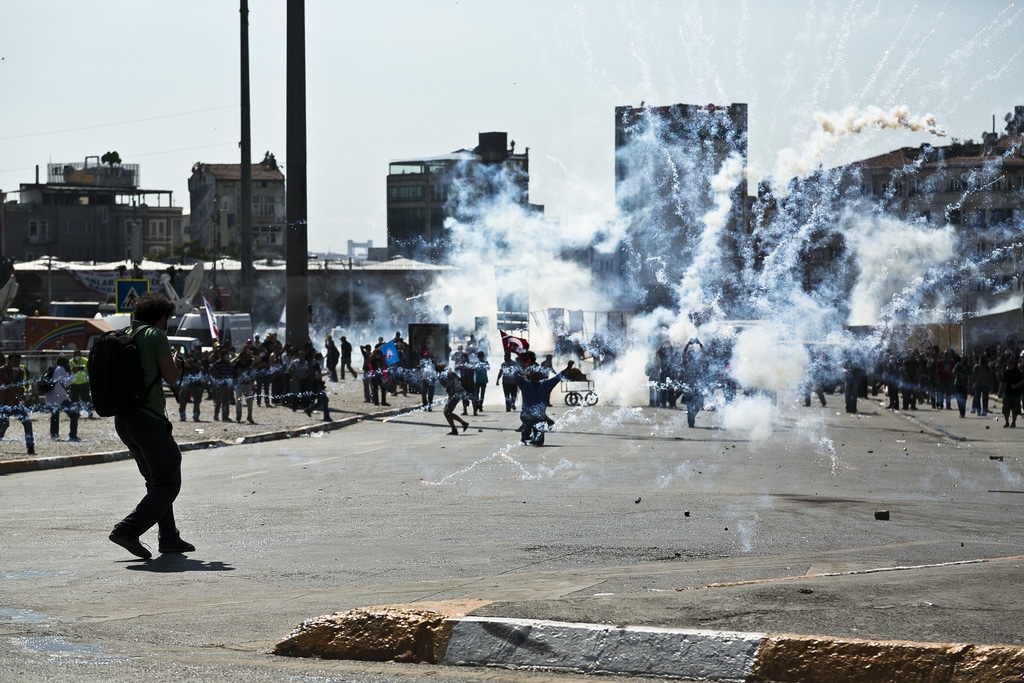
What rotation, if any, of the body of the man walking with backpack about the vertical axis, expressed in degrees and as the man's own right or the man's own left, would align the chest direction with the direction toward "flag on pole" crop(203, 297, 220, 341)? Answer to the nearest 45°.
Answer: approximately 90° to the man's own left

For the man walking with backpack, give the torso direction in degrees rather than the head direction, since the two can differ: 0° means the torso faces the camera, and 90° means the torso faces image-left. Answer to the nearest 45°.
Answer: approximately 270°

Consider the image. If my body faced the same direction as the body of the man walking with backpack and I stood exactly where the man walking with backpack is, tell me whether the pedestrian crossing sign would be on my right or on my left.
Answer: on my left

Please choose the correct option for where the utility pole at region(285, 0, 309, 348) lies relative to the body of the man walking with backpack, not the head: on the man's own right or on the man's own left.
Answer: on the man's own left

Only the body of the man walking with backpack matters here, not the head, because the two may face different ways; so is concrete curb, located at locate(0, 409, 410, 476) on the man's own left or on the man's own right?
on the man's own left

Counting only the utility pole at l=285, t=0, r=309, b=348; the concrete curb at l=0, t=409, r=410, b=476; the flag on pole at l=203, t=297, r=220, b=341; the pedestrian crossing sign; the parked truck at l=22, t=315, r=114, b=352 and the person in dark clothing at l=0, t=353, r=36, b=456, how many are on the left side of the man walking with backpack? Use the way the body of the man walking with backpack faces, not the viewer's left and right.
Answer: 6

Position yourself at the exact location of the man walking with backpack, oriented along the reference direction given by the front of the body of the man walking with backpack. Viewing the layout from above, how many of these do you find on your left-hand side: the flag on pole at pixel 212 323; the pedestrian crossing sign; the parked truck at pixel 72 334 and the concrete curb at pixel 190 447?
4
